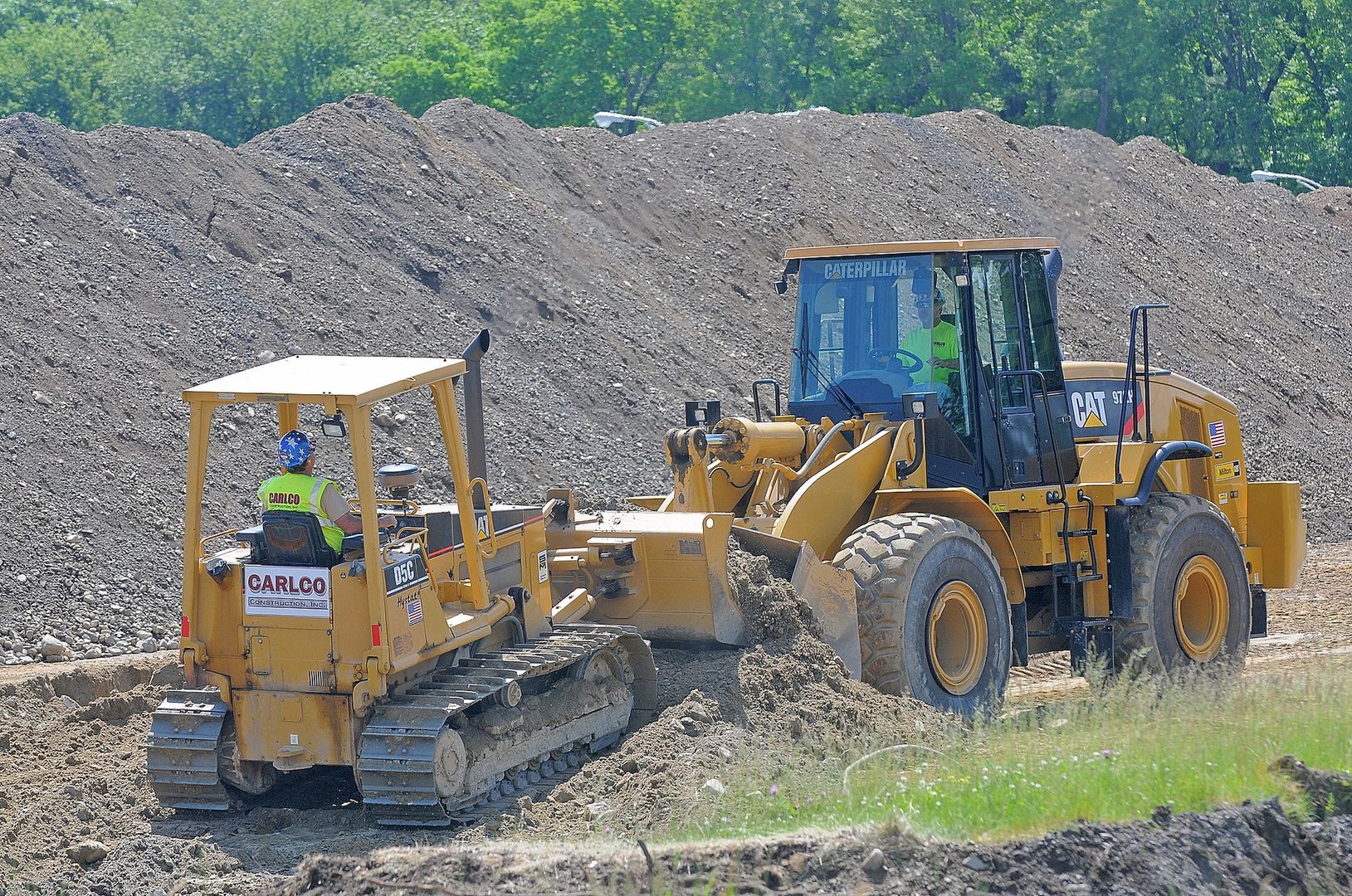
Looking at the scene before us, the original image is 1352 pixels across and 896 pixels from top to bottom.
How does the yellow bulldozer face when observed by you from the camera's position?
facing away from the viewer and to the right of the viewer

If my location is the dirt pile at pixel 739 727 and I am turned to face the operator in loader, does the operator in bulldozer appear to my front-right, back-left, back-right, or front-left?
back-left

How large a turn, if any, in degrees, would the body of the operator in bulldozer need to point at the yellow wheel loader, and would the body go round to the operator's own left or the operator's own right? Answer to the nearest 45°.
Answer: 0° — they already face it

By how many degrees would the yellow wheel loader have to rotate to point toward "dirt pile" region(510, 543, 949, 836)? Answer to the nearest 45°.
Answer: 0° — it already faces it

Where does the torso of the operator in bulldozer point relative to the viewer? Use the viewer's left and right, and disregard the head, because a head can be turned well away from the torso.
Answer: facing away from the viewer and to the right of the viewer

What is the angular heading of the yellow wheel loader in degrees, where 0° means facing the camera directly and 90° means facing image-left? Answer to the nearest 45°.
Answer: approximately 45°

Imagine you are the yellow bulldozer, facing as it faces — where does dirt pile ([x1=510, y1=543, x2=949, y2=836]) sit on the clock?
The dirt pile is roughly at 1 o'clock from the yellow bulldozer.
